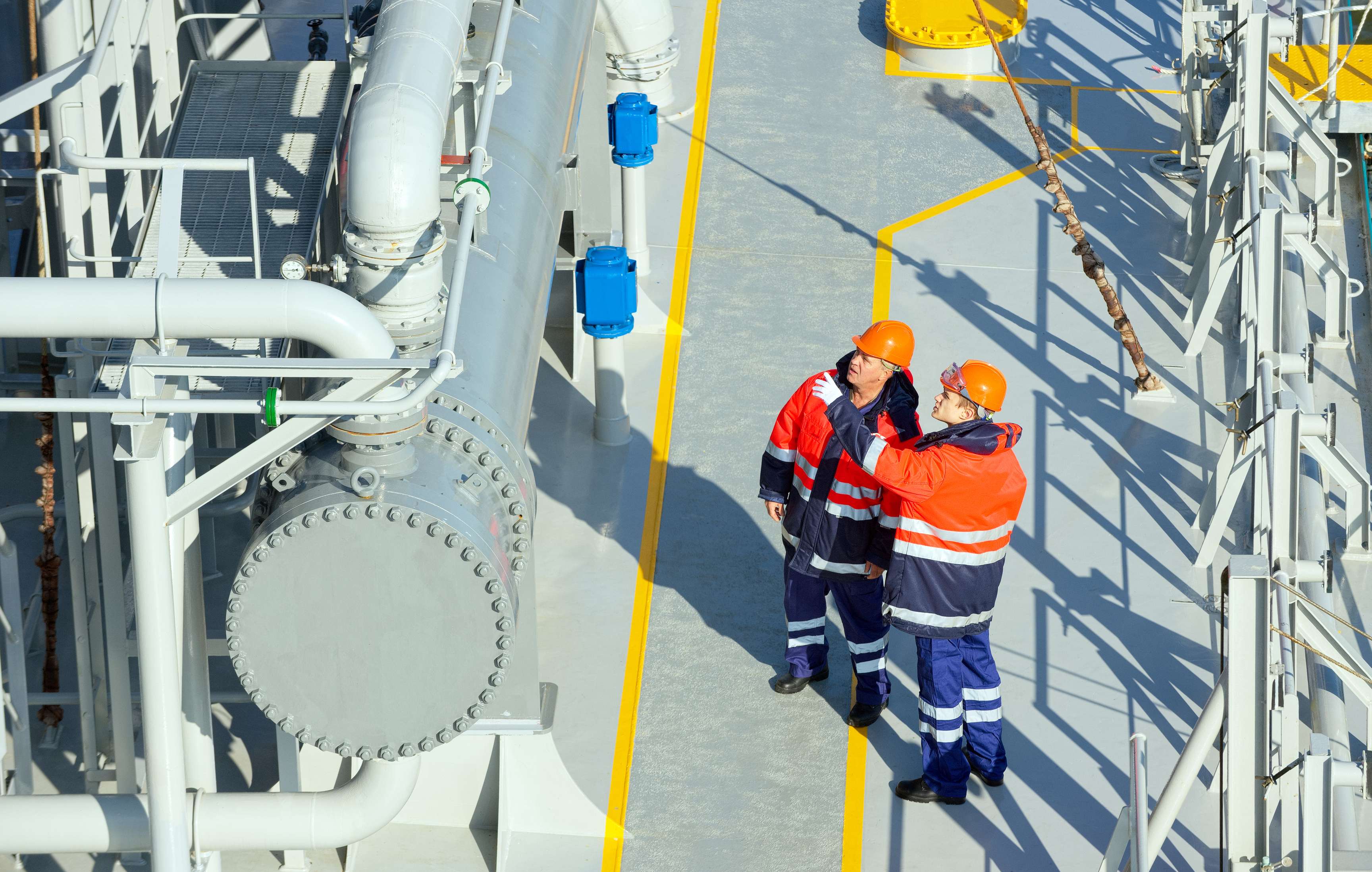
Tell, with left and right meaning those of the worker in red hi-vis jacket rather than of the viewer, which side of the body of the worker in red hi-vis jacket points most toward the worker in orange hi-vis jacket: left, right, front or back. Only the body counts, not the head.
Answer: left

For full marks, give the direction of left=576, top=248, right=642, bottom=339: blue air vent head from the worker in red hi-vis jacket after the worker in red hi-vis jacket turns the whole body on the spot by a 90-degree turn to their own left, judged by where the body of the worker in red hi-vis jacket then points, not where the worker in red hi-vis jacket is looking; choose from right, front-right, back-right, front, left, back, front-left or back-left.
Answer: back

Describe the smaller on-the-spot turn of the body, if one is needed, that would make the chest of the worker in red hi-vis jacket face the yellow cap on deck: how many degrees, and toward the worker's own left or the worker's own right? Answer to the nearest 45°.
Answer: approximately 135° to the worker's own right

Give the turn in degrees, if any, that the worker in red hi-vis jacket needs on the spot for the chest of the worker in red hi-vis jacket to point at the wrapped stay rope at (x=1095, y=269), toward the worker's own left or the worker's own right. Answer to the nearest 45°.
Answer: approximately 135° to the worker's own right

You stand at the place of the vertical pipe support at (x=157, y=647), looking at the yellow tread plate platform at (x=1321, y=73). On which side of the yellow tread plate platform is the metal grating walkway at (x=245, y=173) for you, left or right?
left

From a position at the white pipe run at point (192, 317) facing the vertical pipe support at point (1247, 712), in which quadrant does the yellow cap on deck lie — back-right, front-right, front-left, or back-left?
front-left

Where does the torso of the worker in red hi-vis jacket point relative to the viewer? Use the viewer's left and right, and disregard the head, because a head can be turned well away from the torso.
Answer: facing the viewer and to the left of the viewer

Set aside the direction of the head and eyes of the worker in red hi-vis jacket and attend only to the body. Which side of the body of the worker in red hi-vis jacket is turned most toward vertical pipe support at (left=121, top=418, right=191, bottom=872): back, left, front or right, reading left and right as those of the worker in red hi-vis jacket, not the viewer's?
front

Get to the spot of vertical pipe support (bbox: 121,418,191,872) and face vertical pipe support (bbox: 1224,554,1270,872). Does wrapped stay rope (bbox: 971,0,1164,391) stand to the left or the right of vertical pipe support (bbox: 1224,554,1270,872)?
left

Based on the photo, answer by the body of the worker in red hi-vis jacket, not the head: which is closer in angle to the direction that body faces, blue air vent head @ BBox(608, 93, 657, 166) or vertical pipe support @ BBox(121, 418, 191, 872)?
the vertical pipe support

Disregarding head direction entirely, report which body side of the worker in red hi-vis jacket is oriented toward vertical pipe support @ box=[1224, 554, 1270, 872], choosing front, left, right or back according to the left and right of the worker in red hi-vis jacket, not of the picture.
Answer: left

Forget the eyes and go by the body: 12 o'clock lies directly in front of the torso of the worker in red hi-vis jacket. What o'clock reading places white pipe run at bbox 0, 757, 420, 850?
The white pipe run is roughly at 12 o'clock from the worker in red hi-vis jacket.

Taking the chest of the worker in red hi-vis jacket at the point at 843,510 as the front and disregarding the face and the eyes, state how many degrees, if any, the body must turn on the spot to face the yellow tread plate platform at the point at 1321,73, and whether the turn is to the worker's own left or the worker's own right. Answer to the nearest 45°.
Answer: approximately 180°

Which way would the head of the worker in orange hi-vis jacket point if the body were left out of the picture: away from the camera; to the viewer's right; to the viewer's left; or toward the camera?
to the viewer's left
